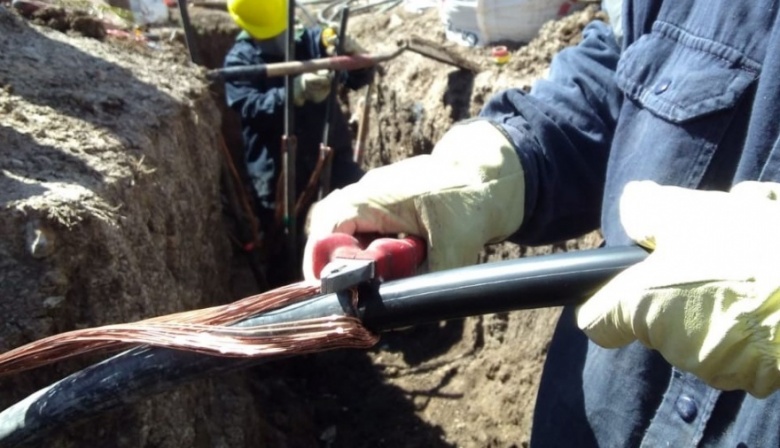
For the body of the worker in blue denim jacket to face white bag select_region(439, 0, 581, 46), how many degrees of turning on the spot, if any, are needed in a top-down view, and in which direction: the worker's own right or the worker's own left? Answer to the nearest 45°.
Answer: approximately 135° to the worker's own right

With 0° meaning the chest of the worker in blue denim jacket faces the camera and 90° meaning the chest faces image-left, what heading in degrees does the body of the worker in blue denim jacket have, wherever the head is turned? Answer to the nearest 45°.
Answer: approximately 45°

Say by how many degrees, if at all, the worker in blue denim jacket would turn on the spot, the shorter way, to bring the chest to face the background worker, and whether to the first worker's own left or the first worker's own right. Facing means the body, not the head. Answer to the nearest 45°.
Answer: approximately 90° to the first worker's own right

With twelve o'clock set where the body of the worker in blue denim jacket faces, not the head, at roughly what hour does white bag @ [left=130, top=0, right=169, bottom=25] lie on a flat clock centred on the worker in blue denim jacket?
The white bag is roughly at 3 o'clock from the worker in blue denim jacket.

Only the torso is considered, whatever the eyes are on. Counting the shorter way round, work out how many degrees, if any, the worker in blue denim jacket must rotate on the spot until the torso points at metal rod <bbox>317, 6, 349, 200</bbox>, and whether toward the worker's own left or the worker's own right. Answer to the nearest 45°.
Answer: approximately 90° to the worker's own right

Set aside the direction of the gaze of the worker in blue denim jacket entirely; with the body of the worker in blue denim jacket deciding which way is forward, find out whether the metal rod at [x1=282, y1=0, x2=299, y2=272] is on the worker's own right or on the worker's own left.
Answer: on the worker's own right

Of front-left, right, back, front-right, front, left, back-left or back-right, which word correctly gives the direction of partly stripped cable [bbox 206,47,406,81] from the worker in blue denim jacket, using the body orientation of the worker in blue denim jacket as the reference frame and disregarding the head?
right
